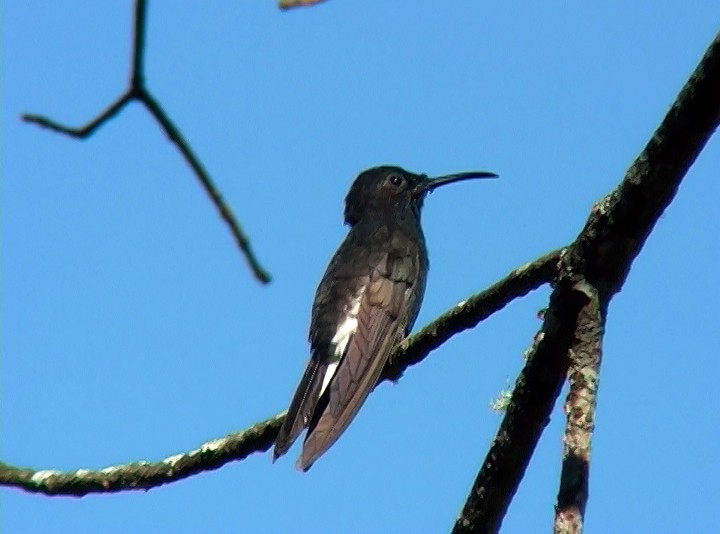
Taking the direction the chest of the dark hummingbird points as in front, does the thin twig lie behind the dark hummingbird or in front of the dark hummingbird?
behind

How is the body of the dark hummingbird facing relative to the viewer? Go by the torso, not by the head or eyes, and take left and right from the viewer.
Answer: facing away from the viewer and to the right of the viewer

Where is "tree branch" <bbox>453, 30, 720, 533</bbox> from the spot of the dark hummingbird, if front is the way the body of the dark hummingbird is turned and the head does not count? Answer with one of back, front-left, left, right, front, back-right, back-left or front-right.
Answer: front-right
